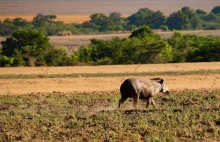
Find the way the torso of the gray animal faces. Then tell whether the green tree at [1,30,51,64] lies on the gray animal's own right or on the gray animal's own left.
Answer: on the gray animal's own left

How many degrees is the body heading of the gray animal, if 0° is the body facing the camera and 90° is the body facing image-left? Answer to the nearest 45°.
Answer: approximately 225°
